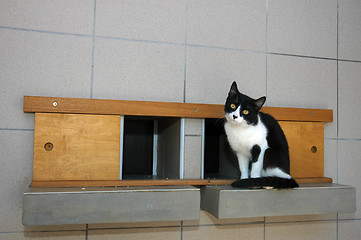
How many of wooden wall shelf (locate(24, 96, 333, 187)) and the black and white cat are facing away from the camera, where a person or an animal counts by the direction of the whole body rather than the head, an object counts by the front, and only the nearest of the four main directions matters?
0

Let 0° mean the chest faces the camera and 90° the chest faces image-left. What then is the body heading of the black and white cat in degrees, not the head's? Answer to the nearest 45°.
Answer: approximately 45°

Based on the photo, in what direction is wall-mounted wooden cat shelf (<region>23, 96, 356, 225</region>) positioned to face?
toward the camera
